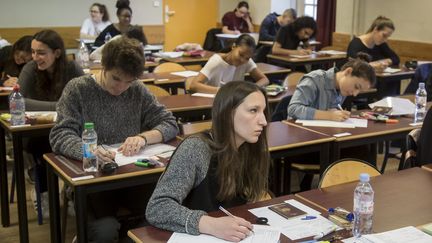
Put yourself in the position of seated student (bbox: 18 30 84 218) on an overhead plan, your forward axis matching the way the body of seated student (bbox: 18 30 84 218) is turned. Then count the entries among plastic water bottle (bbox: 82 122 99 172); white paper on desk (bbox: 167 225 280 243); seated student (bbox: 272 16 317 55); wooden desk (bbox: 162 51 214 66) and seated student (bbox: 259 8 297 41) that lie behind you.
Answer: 3

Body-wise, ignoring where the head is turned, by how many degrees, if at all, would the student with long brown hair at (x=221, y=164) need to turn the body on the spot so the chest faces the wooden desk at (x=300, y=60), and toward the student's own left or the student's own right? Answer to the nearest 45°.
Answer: approximately 135° to the student's own left

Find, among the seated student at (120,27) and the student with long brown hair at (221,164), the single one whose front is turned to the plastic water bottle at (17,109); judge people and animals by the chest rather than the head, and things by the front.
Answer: the seated student

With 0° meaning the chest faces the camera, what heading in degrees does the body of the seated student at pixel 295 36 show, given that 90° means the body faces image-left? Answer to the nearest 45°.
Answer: approximately 315°

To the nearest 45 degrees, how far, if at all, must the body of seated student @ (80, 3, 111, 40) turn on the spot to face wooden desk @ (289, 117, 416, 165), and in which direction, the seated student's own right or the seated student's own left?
approximately 45° to the seated student's own left

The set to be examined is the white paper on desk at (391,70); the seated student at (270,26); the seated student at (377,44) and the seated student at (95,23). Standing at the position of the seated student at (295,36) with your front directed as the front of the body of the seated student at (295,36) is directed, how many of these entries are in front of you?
2

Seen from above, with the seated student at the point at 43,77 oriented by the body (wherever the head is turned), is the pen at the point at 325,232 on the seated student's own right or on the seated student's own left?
on the seated student's own left

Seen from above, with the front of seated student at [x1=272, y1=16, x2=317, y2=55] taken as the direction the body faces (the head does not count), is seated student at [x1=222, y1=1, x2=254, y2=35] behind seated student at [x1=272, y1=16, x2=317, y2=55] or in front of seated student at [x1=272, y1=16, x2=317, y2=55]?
behind
